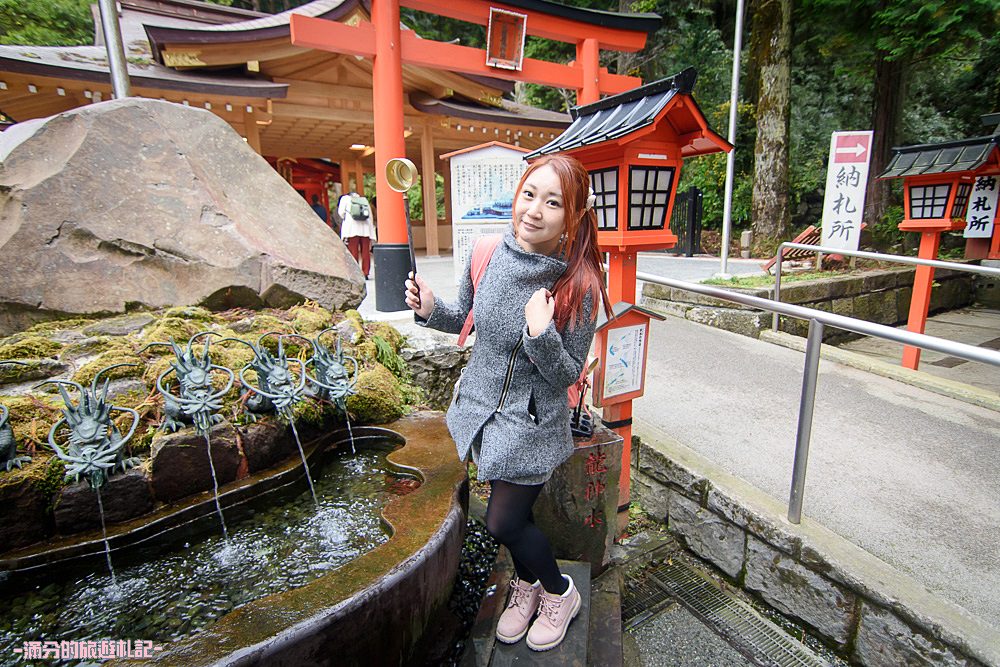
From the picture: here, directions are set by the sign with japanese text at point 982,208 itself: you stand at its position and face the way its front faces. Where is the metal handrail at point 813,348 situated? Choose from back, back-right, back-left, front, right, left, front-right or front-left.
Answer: front

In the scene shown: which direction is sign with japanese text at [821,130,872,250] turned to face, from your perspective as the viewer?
facing the viewer

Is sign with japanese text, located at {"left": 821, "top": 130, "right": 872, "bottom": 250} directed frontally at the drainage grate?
yes

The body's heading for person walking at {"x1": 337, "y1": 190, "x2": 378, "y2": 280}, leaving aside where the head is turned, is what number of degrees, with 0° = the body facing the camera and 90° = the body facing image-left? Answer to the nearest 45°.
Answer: approximately 180°

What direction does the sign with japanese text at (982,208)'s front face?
toward the camera

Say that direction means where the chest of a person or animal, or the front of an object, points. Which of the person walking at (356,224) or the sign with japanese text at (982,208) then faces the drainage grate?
the sign with japanese text
